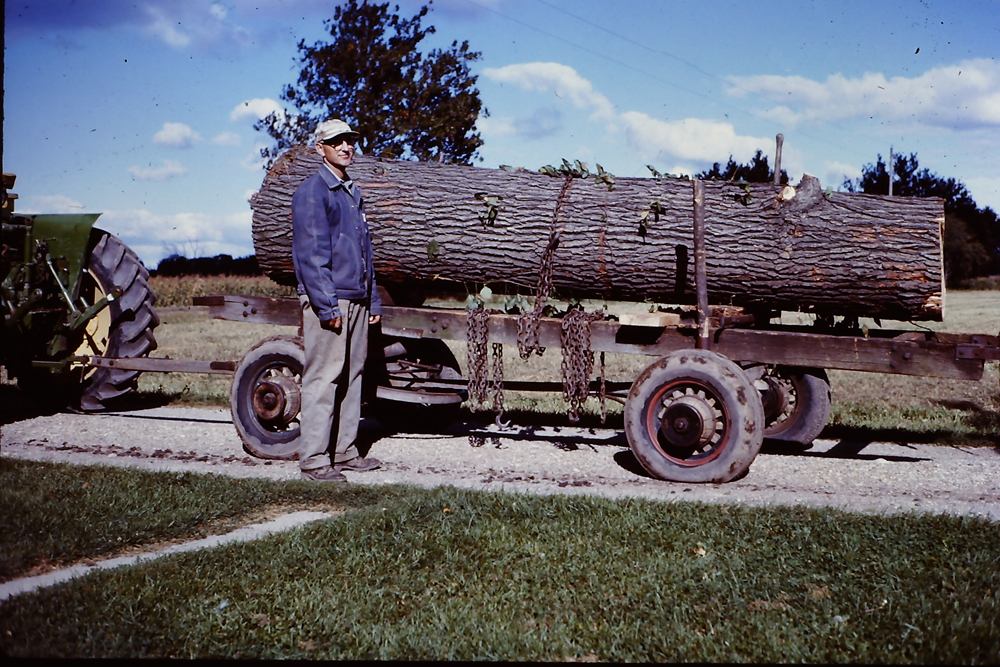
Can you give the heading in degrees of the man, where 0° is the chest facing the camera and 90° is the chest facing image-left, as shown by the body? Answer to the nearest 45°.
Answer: approximately 315°

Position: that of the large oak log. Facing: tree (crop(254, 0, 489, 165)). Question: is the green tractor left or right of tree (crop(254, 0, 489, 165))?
left

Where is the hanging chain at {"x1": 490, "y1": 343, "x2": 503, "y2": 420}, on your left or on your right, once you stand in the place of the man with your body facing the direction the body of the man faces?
on your left

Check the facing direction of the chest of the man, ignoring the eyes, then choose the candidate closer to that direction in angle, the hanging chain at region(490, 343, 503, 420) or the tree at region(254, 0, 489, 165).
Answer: the hanging chain

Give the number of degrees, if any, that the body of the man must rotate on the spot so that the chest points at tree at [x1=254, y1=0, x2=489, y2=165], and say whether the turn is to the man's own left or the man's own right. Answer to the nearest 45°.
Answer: approximately 135° to the man's own left

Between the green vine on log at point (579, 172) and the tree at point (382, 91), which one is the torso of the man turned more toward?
the green vine on log

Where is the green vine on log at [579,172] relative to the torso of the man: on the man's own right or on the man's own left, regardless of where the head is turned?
on the man's own left
